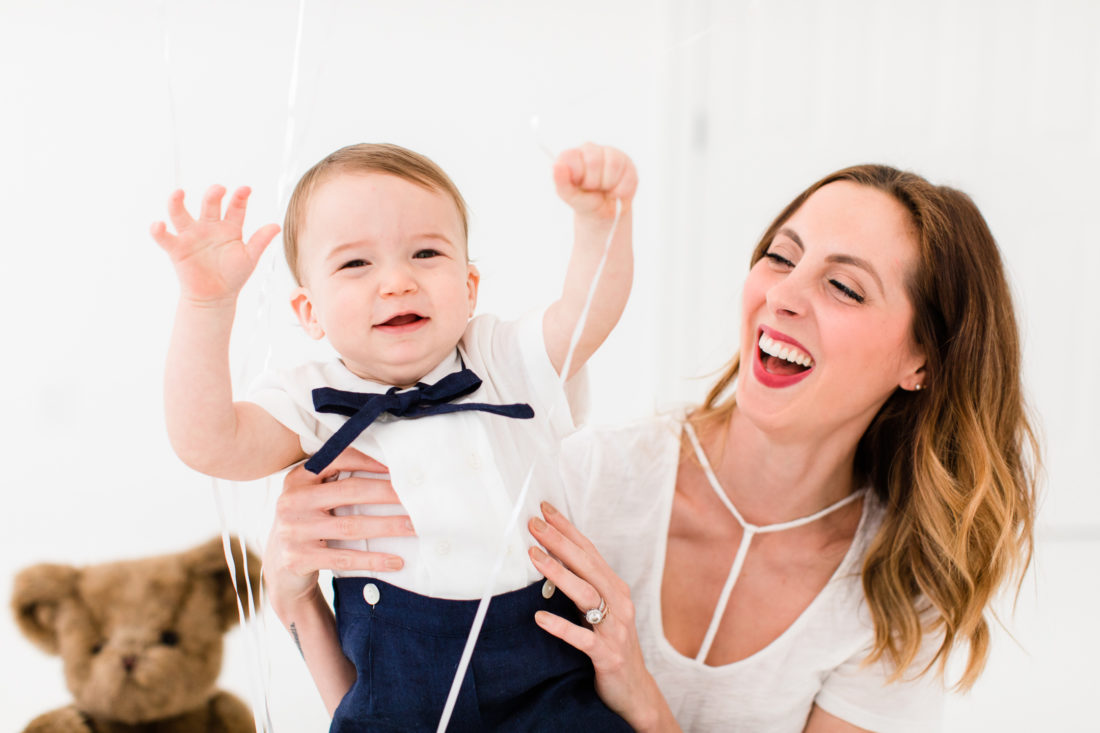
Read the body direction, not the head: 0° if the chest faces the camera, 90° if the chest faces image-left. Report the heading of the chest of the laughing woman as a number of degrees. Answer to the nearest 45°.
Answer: approximately 45°

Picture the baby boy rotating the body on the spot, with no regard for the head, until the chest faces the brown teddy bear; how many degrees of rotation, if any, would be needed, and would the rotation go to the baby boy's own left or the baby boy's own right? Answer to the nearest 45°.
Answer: approximately 135° to the baby boy's own right

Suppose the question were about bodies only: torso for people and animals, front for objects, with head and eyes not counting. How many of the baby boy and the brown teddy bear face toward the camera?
2

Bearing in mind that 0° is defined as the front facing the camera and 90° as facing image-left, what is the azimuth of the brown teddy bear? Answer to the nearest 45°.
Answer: approximately 0°

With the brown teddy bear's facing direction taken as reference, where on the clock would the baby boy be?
The baby boy is roughly at 11 o'clock from the brown teddy bear.
